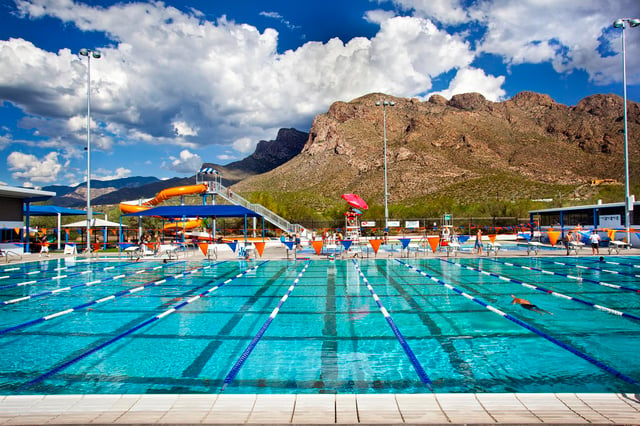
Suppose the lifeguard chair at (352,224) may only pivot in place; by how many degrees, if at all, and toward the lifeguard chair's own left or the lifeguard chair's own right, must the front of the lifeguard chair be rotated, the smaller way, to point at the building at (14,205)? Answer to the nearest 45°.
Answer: approximately 90° to the lifeguard chair's own right

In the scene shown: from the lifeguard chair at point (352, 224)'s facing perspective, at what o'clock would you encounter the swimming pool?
The swimming pool is roughly at 12 o'clock from the lifeguard chair.

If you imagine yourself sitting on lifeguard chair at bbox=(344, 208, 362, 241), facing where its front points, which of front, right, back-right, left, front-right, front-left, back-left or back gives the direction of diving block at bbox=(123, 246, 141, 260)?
front-right

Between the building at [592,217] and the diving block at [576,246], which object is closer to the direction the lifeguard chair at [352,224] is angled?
the diving block

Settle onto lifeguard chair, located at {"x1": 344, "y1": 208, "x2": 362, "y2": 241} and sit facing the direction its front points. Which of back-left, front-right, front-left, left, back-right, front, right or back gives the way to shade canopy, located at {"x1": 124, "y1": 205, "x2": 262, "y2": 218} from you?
right

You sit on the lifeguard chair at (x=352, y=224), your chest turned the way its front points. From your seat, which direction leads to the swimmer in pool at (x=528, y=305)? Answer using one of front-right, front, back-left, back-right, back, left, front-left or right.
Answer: front

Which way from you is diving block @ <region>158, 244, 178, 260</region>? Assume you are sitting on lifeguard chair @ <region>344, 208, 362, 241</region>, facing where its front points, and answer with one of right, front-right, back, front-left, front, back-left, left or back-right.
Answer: front-right

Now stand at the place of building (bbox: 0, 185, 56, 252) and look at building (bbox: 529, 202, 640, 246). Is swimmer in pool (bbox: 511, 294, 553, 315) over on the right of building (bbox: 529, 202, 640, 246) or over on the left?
right

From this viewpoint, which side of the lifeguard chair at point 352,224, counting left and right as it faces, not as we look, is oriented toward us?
front

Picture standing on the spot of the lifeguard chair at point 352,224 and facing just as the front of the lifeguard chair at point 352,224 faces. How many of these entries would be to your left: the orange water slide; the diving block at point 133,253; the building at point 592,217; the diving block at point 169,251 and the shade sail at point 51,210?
1

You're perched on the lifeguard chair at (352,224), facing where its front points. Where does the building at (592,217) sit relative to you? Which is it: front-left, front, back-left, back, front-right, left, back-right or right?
left

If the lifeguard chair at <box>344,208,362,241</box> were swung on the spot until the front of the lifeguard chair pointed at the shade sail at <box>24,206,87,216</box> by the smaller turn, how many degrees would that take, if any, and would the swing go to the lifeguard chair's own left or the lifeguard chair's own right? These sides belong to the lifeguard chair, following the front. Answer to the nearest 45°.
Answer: approximately 90° to the lifeguard chair's own right
